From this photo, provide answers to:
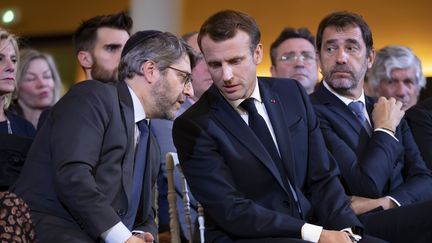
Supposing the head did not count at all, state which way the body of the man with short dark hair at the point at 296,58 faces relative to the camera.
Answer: toward the camera

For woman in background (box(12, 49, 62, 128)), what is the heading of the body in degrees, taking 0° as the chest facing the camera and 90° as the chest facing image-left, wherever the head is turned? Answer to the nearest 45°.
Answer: approximately 315°

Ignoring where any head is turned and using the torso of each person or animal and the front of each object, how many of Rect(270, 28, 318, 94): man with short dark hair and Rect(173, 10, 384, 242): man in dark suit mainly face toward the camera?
2

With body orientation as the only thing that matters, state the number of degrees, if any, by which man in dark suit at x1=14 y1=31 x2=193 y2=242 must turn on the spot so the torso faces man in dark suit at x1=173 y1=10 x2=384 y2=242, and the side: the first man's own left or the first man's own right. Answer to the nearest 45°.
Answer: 0° — they already face them

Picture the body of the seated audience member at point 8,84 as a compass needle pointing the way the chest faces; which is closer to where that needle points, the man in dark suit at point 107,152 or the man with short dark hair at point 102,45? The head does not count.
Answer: the man in dark suit

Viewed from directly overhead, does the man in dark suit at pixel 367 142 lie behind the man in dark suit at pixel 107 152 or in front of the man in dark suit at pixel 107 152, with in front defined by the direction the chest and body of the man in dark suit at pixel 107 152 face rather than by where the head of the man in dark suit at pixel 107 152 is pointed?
in front

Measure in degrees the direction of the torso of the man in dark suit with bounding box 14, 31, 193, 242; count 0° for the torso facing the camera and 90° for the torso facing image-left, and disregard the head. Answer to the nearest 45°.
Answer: approximately 270°

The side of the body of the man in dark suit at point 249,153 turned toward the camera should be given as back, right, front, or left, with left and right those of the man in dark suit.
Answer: front

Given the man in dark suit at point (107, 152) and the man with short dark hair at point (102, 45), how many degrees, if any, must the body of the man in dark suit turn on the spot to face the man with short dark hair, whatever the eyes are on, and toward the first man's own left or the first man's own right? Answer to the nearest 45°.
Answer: approximately 90° to the first man's own left

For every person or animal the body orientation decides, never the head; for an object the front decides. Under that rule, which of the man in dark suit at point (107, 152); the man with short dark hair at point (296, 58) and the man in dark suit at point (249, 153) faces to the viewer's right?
the man in dark suit at point (107, 152)
